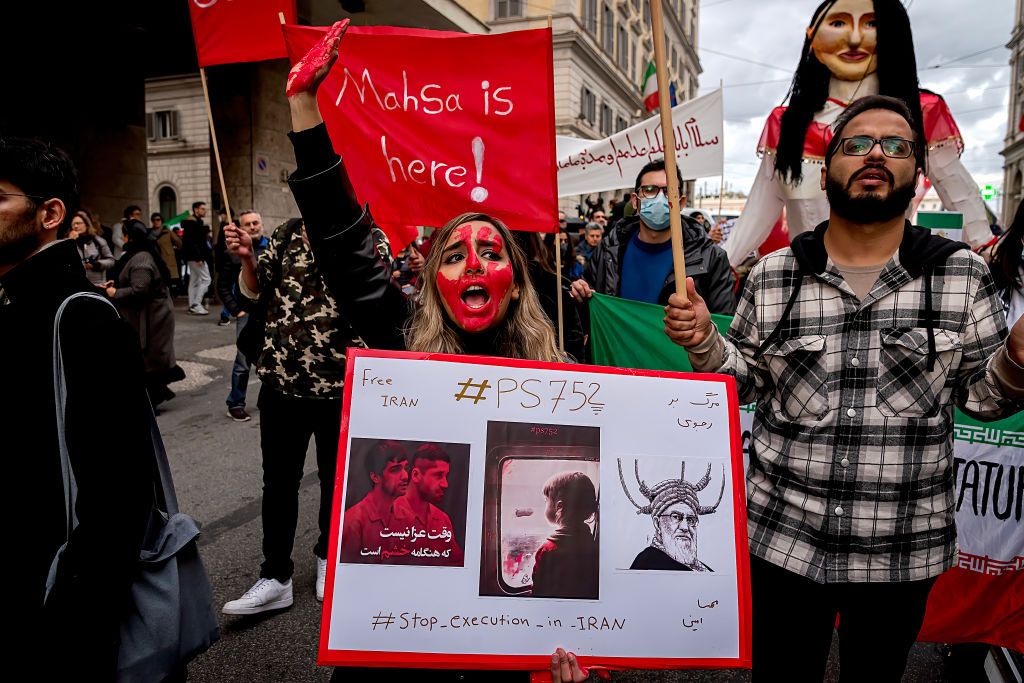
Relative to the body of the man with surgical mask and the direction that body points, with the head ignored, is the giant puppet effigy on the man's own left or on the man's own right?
on the man's own left

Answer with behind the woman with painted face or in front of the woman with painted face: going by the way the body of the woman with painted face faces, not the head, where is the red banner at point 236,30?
behind

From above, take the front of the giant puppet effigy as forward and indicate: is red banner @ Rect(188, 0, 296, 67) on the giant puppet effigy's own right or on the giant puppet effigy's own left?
on the giant puppet effigy's own right

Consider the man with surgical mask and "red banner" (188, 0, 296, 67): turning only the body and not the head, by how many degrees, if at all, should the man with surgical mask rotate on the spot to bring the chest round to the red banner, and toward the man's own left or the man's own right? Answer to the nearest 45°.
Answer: approximately 45° to the man's own right

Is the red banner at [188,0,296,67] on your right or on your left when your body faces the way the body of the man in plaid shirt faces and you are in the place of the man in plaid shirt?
on your right
